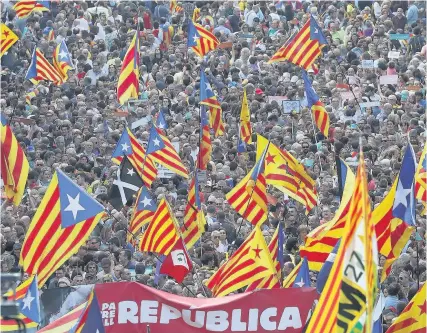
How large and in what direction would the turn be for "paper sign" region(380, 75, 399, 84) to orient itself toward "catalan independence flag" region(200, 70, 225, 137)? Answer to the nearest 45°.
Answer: approximately 45° to its right

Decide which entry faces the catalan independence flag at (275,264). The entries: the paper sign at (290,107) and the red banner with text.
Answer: the paper sign

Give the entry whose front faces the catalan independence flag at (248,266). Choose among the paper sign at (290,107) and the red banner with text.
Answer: the paper sign

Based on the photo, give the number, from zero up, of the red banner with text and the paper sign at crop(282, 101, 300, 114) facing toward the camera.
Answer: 2

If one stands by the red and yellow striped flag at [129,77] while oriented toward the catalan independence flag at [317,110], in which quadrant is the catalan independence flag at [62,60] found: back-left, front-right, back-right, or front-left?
back-left

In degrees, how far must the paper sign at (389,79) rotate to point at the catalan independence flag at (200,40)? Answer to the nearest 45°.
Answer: approximately 90° to its right

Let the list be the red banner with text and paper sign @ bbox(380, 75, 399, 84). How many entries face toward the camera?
2

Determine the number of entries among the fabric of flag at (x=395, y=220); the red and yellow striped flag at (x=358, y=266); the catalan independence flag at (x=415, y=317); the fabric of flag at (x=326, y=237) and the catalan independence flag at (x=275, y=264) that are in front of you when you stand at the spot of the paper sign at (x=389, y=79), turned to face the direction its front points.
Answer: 5

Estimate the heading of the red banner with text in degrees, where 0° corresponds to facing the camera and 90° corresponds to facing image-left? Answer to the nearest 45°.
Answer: approximately 0°

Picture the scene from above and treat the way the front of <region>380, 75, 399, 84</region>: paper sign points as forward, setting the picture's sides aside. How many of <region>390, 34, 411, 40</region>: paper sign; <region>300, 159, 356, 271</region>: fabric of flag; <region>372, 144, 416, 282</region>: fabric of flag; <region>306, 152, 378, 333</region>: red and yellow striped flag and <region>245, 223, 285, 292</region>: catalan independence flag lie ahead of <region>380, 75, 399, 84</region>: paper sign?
4

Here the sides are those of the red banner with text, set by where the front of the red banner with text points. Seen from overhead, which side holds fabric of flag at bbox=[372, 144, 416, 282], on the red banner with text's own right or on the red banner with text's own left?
on the red banner with text's own left

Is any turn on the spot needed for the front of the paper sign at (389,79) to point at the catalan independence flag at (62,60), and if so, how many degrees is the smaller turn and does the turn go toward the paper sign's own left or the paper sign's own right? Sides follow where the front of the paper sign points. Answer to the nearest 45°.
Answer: approximately 90° to the paper sign's own right
